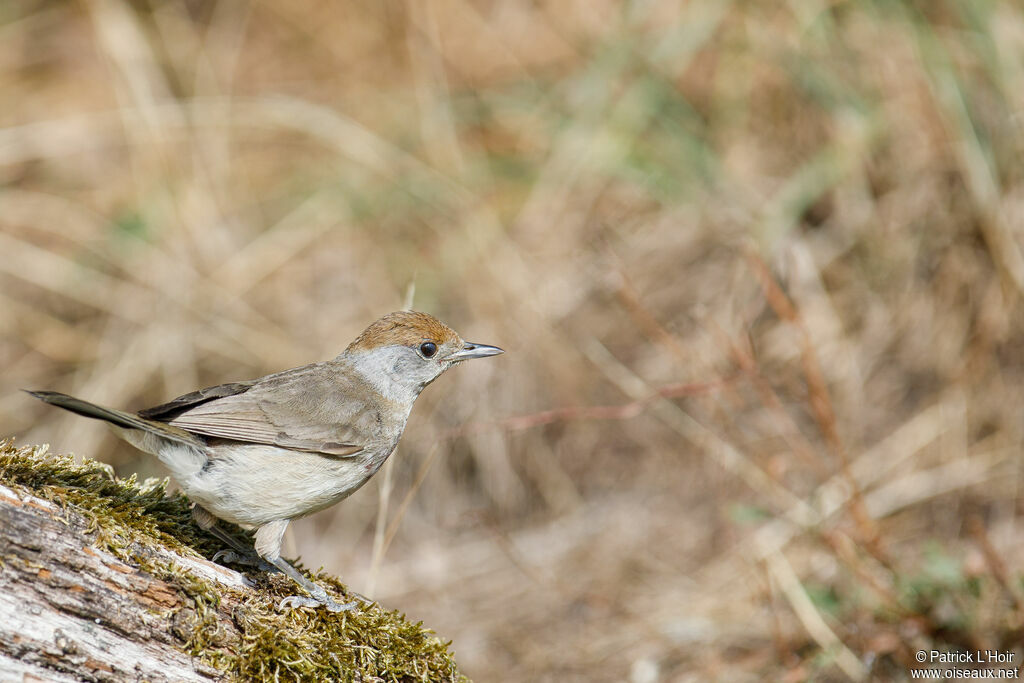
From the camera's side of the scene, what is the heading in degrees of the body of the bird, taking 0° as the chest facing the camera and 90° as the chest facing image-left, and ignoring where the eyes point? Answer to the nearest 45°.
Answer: approximately 270°
